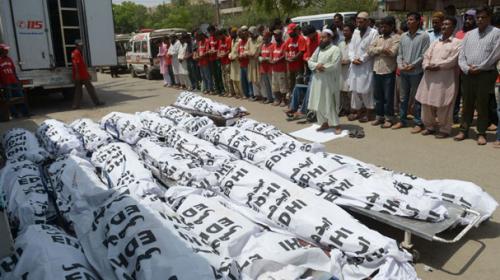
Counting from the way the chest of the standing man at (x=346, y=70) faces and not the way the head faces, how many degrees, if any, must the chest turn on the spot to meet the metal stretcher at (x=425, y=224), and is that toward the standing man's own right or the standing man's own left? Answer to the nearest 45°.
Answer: approximately 45° to the standing man's own left

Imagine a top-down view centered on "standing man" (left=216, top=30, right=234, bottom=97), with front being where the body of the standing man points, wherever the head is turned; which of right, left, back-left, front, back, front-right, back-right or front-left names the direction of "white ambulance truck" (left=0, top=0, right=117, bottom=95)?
front-right

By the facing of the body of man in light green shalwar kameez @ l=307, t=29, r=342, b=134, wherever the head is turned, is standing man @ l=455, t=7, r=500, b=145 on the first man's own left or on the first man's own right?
on the first man's own left

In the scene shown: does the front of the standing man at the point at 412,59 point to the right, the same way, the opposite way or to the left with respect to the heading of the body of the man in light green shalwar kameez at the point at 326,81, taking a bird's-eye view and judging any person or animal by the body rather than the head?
the same way

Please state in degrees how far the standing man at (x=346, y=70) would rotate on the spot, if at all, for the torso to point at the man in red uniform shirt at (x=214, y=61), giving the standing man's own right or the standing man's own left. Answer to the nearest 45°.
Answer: approximately 90° to the standing man's own right

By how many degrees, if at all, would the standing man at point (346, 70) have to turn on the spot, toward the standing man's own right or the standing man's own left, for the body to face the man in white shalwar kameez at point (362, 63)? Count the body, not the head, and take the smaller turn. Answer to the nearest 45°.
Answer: approximately 90° to the standing man's own left

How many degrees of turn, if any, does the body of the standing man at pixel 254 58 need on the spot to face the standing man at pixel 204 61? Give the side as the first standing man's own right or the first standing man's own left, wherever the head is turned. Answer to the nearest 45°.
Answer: approximately 90° to the first standing man's own right

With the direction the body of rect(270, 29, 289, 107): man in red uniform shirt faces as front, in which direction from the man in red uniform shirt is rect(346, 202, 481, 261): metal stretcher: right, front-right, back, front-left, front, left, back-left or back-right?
front-left

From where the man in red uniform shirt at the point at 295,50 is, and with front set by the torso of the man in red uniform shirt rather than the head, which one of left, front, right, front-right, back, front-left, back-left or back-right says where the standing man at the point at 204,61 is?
right

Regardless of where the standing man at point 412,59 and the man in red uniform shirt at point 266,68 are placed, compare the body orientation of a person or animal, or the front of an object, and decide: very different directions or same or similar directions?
same or similar directions

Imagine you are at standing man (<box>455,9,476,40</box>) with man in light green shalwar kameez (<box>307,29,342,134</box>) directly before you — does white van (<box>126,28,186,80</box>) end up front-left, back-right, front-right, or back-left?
front-right

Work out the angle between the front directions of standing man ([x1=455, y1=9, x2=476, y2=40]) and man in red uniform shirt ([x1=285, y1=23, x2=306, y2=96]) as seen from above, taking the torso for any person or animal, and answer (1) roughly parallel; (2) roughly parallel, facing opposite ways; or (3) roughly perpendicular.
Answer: roughly parallel

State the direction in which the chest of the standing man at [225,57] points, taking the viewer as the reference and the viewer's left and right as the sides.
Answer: facing the viewer and to the left of the viewer

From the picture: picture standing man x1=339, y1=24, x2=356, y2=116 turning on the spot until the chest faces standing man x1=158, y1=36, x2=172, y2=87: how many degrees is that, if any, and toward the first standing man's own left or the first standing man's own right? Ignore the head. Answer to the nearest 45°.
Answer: approximately 90° to the first standing man's own right
